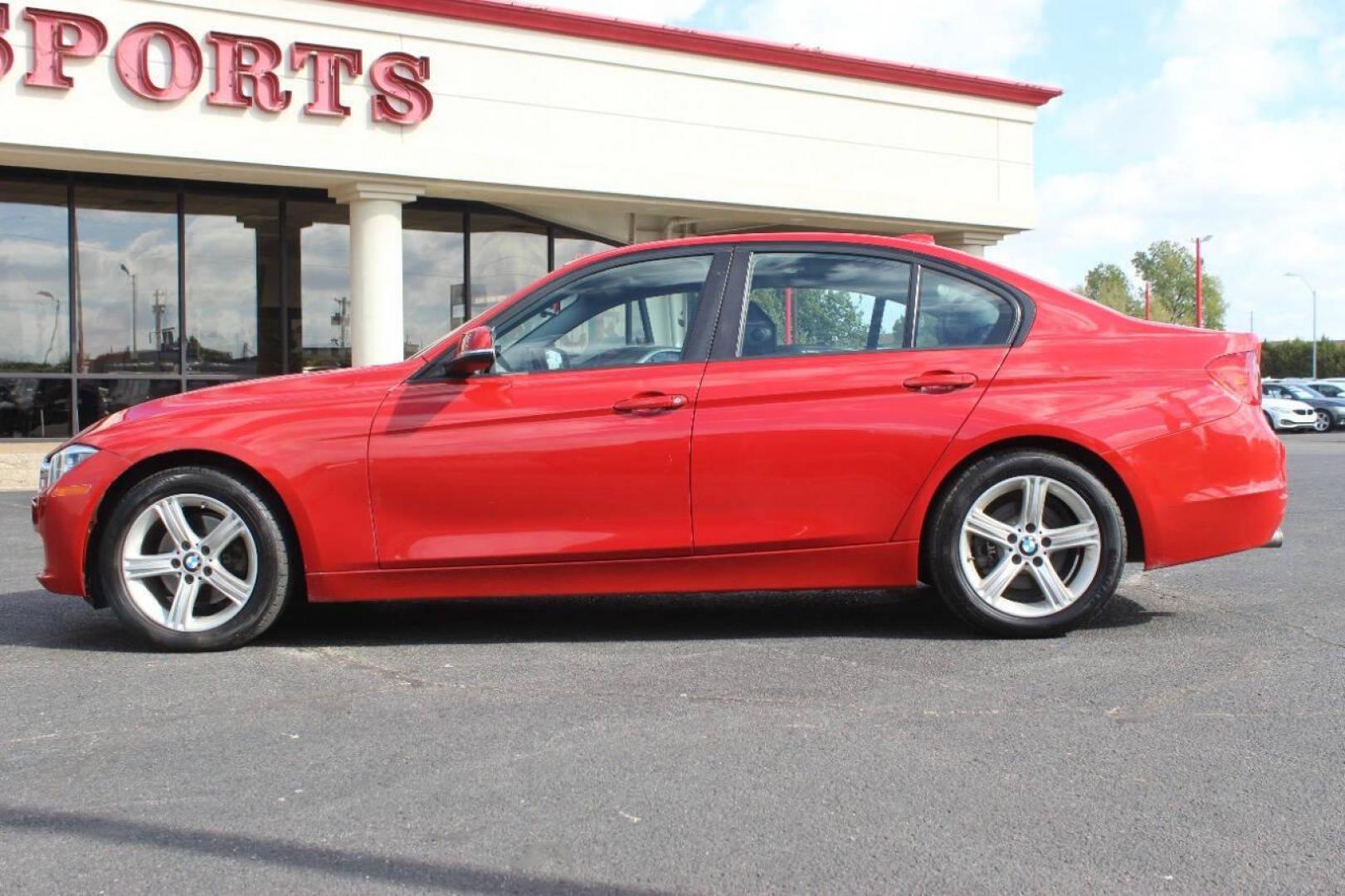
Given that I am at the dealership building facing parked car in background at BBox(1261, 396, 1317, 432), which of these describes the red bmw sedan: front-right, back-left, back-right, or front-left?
back-right

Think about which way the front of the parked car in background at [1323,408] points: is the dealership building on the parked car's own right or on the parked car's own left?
on the parked car's own right

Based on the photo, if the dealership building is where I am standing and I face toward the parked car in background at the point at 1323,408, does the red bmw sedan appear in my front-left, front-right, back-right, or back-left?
back-right

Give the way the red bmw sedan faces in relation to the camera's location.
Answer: facing to the left of the viewer

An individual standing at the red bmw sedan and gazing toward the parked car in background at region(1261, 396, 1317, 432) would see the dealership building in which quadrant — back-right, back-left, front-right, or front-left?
front-left

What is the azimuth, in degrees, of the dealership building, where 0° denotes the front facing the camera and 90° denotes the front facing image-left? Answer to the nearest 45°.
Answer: approximately 315°

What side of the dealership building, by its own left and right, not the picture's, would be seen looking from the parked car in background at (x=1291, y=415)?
left

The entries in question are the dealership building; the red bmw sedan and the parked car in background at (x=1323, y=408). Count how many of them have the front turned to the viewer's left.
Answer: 1

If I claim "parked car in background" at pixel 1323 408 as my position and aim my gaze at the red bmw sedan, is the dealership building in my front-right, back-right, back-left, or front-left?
front-right

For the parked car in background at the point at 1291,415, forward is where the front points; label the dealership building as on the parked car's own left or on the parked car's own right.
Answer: on the parked car's own right
